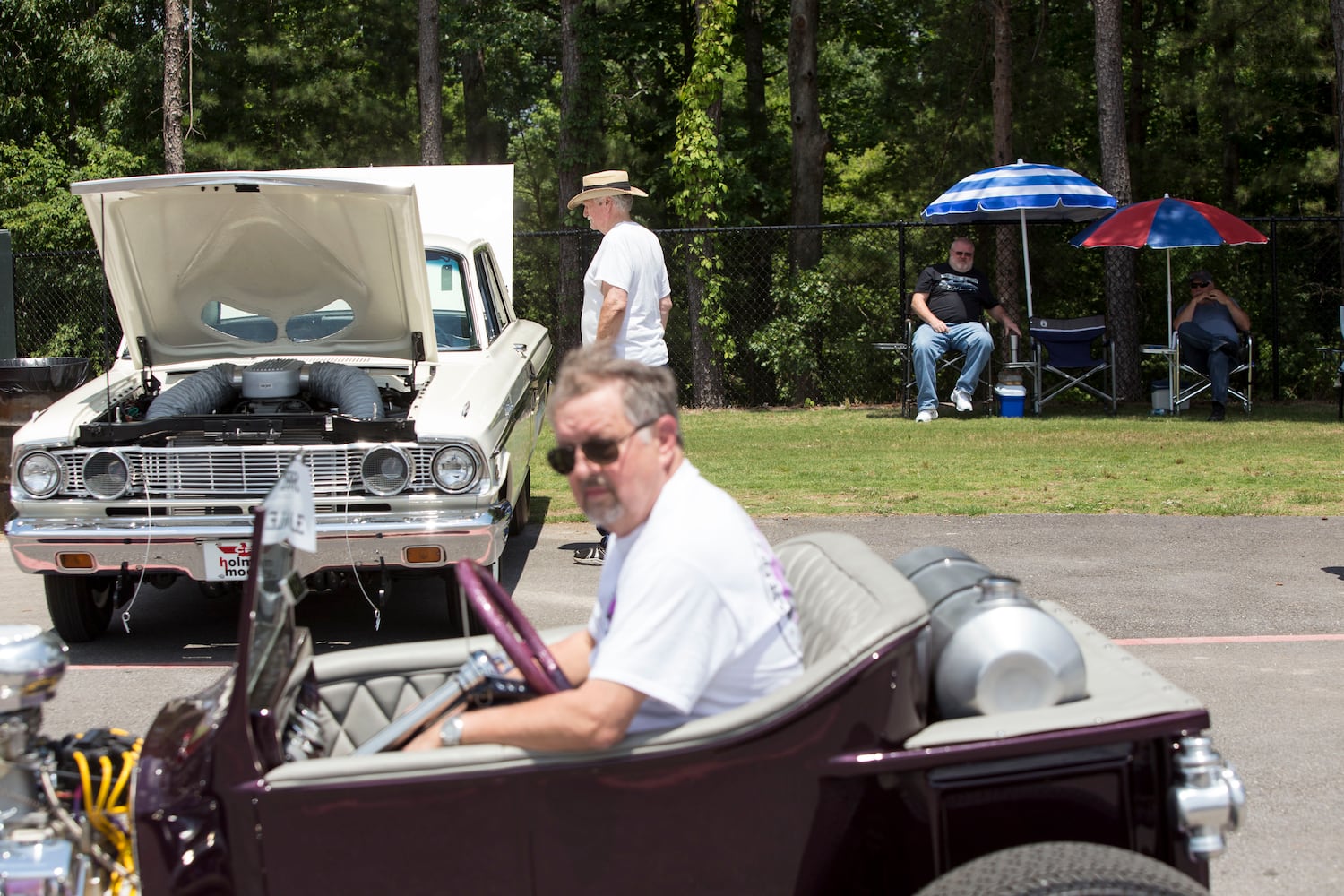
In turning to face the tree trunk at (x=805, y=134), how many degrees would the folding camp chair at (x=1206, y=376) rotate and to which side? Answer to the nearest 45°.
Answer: approximately 135° to its right

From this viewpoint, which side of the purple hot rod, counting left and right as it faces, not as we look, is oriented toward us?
left

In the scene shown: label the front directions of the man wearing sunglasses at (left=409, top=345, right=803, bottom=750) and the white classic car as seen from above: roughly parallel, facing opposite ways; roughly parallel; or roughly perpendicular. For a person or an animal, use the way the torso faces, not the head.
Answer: roughly perpendicular

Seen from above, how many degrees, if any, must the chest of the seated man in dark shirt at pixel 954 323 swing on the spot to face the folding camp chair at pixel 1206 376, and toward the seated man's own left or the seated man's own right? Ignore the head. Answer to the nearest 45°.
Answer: approximately 90° to the seated man's own left

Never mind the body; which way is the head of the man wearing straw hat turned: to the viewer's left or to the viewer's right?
to the viewer's left

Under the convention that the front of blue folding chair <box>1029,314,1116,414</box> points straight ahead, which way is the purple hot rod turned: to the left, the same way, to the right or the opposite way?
to the right

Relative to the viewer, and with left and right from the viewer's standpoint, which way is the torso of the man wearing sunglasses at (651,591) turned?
facing to the left of the viewer

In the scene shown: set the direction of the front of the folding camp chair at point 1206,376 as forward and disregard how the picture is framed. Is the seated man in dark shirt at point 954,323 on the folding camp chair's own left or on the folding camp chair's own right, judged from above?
on the folding camp chair's own right

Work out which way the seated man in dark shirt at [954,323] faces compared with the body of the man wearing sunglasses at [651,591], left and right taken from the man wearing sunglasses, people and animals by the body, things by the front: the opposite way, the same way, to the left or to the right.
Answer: to the left

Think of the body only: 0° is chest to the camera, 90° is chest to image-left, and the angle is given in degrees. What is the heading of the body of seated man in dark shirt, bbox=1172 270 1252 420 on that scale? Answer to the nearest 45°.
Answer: approximately 0°

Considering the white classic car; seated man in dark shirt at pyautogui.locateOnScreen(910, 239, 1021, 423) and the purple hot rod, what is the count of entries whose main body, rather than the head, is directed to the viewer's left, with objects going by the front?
1
